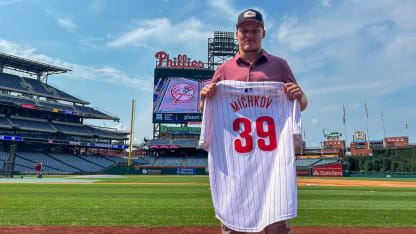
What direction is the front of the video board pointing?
toward the camera

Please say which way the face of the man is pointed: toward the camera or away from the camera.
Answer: toward the camera

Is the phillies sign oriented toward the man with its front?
yes

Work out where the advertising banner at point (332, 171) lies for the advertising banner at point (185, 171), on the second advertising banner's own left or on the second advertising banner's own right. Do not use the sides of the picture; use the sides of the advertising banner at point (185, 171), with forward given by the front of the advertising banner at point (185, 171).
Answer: on the second advertising banner's own left

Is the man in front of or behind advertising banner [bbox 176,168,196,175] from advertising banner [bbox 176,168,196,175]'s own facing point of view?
in front

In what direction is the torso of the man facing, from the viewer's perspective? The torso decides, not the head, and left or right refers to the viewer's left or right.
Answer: facing the viewer

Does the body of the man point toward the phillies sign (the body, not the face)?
no

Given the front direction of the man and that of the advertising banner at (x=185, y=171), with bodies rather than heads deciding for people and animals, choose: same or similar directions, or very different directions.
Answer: same or similar directions

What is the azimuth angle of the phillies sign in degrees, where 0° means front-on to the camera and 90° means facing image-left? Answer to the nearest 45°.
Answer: approximately 0°

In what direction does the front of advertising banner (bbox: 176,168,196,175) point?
toward the camera

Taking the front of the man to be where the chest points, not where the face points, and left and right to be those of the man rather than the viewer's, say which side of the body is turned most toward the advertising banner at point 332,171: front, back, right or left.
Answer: back
